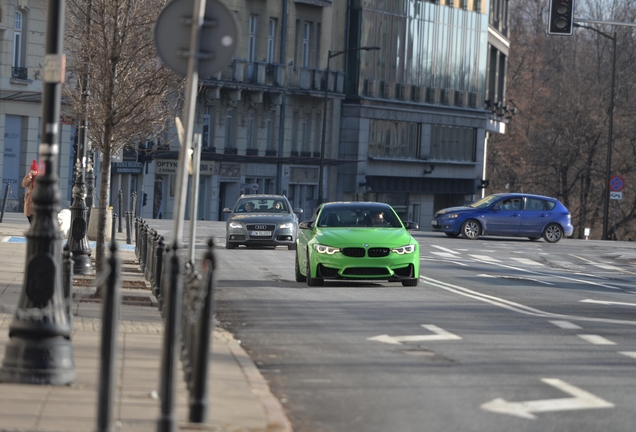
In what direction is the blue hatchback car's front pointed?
to the viewer's left

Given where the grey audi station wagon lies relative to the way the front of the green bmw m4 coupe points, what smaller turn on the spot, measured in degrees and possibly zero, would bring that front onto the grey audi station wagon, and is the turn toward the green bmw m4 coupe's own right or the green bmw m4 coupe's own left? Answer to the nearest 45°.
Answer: approximately 180°

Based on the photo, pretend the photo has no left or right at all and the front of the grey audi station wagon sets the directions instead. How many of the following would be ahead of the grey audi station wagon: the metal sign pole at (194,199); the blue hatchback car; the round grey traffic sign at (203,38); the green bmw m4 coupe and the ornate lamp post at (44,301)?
4

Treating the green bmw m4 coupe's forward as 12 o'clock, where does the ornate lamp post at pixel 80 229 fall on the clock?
The ornate lamp post is roughly at 3 o'clock from the green bmw m4 coupe.

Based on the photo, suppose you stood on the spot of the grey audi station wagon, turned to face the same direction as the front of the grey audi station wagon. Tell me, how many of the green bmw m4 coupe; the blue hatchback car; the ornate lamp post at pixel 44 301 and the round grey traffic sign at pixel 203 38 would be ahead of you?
3

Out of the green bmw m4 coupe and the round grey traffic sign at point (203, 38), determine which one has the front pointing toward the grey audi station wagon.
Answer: the round grey traffic sign

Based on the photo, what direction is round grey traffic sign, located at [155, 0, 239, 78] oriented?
away from the camera

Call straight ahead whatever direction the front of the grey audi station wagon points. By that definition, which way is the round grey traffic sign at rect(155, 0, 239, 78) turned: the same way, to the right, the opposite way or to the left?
the opposite way

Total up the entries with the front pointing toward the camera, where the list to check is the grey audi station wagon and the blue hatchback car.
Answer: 1

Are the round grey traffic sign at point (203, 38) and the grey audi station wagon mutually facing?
yes

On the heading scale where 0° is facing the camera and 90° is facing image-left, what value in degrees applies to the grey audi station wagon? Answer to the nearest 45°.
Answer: approximately 0°

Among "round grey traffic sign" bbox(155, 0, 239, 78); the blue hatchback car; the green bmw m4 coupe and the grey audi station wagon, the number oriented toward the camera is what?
2

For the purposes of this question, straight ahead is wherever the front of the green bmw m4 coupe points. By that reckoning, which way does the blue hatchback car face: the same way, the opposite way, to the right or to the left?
to the right
